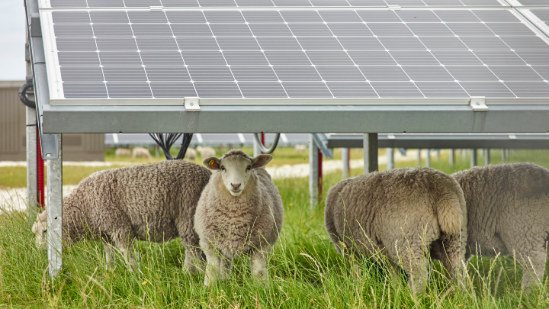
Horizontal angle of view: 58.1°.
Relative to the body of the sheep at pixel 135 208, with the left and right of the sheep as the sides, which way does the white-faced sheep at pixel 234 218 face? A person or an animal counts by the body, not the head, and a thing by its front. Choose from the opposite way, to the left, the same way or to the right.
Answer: to the left

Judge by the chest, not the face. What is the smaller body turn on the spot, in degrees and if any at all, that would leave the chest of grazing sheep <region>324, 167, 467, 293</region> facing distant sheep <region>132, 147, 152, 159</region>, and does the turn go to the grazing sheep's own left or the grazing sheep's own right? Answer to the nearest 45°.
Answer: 0° — it already faces it

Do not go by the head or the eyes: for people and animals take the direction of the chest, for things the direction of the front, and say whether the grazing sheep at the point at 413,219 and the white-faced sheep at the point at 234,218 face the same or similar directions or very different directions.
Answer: very different directions

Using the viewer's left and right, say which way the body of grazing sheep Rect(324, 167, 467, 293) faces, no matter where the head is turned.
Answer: facing away from the viewer and to the left of the viewer

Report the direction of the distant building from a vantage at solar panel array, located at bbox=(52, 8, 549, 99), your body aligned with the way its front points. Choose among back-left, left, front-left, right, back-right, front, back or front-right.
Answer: back-right

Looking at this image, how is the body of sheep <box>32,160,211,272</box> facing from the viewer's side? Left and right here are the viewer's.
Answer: facing to the left of the viewer

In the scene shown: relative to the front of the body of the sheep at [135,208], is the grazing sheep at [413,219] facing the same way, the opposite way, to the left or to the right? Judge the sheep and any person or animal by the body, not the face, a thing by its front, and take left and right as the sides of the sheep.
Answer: to the right

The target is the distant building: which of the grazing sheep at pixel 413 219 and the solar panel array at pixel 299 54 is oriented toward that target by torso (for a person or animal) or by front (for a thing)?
the grazing sheep

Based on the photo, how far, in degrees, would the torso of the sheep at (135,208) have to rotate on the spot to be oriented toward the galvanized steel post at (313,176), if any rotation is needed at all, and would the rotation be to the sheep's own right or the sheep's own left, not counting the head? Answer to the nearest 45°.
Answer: approximately 135° to the sheep's own right
